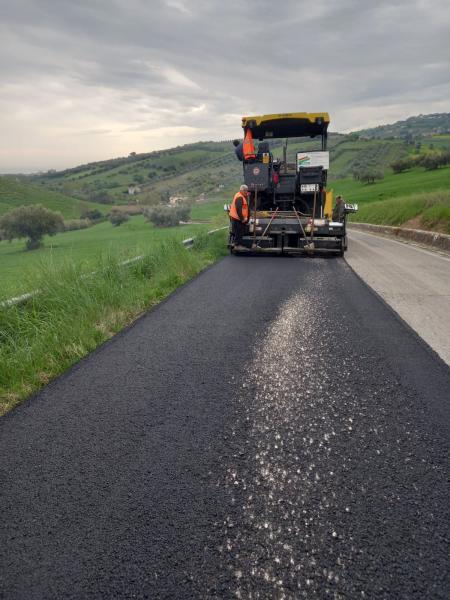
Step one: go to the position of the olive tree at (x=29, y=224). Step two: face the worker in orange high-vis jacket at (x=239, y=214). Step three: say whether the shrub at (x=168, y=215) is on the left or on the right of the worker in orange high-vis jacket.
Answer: left

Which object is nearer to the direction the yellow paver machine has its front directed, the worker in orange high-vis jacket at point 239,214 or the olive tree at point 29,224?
the olive tree

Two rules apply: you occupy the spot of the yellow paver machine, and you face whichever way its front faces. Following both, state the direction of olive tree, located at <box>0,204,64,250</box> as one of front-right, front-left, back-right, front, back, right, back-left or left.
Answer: front-left

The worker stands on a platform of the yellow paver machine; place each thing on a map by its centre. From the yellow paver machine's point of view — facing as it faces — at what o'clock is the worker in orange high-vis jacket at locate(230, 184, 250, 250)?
The worker in orange high-vis jacket is roughly at 8 o'clock from the yellow paver machine.

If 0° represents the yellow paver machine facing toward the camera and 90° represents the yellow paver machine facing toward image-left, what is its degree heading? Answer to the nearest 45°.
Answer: approximately 180°
